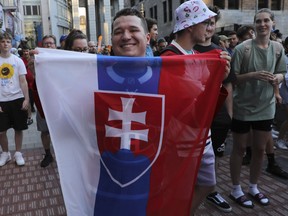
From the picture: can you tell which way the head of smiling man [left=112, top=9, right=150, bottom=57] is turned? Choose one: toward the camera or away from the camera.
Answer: toward the camera

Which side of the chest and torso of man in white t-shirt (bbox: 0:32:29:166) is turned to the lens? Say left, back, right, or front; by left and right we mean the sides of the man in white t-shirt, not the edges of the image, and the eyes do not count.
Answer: front

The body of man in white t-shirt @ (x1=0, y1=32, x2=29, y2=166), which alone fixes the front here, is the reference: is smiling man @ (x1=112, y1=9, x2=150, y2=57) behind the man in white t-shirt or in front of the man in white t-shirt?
in front

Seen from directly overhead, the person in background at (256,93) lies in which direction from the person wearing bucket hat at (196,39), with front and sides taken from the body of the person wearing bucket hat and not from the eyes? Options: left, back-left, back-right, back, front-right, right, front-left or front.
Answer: front-left

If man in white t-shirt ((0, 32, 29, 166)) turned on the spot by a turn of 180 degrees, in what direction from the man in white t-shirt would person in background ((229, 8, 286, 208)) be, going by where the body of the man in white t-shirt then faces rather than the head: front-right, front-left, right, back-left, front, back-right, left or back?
back-right

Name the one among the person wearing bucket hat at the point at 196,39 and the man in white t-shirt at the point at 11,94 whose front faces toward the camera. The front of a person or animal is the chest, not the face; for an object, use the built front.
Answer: the man in white t-shirt
